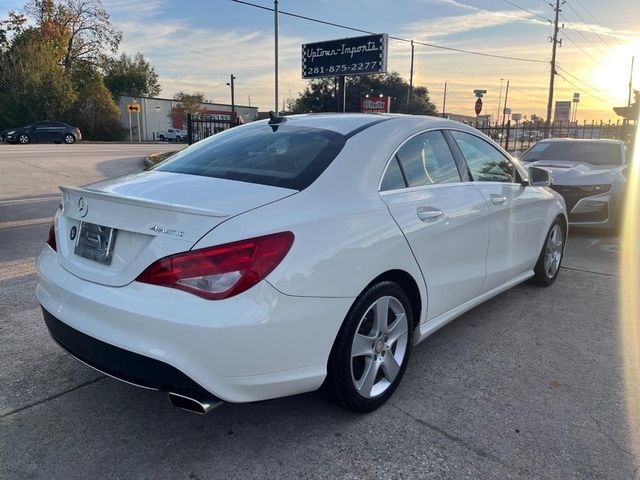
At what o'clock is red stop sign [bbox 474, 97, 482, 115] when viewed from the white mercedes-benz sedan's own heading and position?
The red stop sign is roughly at 11 o'clock from the white mercedes-benz sedan.

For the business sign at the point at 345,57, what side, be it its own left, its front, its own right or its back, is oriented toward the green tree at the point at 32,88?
right

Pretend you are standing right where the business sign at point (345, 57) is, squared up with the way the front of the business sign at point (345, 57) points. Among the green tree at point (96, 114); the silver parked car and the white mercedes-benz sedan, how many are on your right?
1

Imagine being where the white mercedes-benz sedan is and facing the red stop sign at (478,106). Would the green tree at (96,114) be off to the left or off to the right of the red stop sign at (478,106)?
left

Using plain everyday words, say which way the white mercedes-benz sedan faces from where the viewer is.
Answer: facing away from the viewer and to the right of the viewer

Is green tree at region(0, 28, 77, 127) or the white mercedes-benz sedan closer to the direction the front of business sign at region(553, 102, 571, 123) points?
the white mercedes-benz sedan

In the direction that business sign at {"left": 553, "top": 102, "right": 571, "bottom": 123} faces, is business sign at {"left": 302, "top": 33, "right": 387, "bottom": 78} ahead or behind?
ahead

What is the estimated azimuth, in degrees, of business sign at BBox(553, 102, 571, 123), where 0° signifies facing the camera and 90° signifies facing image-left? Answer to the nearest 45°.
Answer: approximately 0°

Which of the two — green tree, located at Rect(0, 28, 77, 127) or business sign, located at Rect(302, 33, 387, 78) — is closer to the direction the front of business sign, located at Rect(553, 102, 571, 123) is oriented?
the business sign

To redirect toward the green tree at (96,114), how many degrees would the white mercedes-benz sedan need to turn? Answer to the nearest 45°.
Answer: approximately 45° to its left

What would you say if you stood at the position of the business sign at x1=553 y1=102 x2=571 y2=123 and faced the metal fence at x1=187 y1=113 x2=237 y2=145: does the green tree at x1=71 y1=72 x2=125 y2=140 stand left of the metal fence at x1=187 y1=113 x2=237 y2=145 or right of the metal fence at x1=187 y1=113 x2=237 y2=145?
right

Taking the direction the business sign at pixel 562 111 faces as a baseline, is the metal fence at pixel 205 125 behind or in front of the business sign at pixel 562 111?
in front

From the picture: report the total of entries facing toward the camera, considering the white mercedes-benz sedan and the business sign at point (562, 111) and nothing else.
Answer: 1

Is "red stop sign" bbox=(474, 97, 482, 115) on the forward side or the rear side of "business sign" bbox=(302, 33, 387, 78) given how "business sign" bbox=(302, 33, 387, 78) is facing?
on the rear side

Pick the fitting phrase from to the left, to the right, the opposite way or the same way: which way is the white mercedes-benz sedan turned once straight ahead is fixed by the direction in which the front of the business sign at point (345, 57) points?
the opposite way

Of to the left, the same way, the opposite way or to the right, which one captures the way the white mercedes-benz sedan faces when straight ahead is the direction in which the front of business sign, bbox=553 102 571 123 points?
the opposite way

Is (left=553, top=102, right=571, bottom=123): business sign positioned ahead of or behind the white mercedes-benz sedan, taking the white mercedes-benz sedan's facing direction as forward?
ahead
